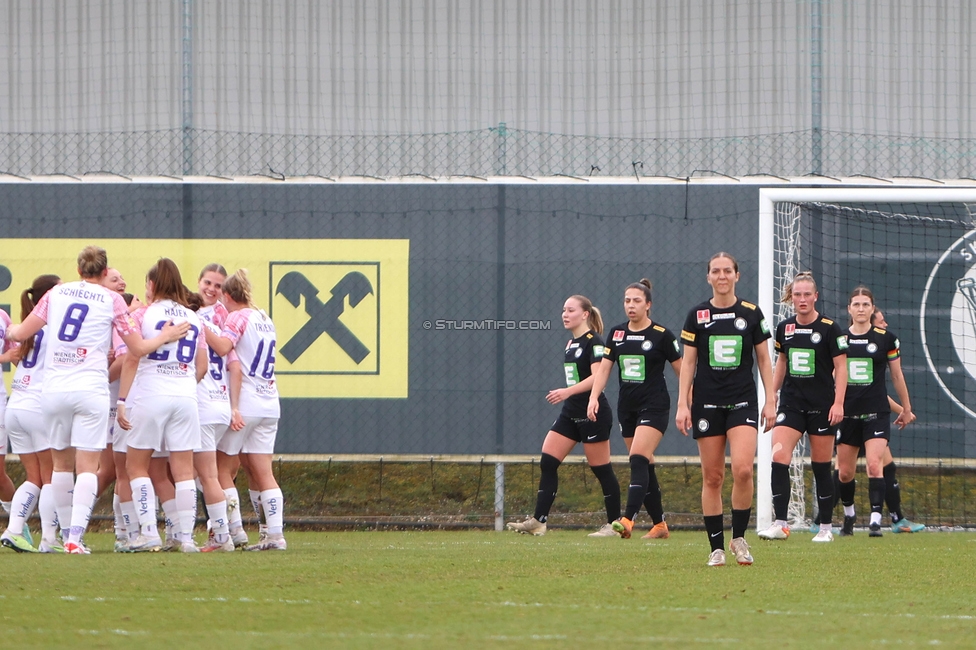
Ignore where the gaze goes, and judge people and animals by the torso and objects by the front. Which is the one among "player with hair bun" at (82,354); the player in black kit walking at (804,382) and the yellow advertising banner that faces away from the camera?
the player with hair bun

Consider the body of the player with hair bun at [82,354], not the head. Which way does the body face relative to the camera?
away from the camera

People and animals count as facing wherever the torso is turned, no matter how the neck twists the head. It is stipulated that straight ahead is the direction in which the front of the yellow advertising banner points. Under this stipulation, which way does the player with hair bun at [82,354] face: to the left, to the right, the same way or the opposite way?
the opposite way

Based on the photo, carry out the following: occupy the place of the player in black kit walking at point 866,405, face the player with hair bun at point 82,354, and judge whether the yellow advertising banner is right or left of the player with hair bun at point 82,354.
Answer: right

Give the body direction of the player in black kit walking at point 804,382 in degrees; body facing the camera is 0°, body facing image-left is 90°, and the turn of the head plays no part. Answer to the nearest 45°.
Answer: approximately 0°

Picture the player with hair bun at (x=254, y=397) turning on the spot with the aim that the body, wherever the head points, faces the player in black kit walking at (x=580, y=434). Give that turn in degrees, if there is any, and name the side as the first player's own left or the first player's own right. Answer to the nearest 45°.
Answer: approximately 90° to the first player's own right
